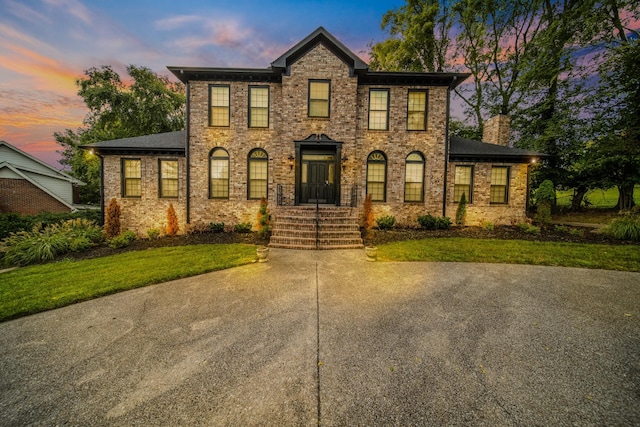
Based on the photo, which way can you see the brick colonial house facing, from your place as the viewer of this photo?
facing the viewer

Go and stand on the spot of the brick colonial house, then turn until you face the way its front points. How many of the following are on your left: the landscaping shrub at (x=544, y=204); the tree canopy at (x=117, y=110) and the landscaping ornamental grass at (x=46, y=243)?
1

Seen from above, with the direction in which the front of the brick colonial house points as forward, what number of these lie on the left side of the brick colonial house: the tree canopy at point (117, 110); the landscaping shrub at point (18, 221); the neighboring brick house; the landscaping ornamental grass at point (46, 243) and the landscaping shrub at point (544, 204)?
1

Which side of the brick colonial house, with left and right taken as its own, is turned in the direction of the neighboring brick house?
right

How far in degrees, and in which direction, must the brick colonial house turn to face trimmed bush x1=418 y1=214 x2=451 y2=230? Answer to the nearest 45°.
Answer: approximately 90° to its left

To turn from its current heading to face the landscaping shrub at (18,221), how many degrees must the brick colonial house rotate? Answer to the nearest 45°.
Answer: approximately 90° to its right

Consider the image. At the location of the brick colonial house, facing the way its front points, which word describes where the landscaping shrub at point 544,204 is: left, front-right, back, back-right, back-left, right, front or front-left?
left

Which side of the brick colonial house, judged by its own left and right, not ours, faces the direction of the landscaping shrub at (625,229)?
left

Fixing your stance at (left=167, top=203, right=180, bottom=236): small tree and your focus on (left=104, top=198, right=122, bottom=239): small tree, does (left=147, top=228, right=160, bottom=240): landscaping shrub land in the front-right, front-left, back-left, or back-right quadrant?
front-left
